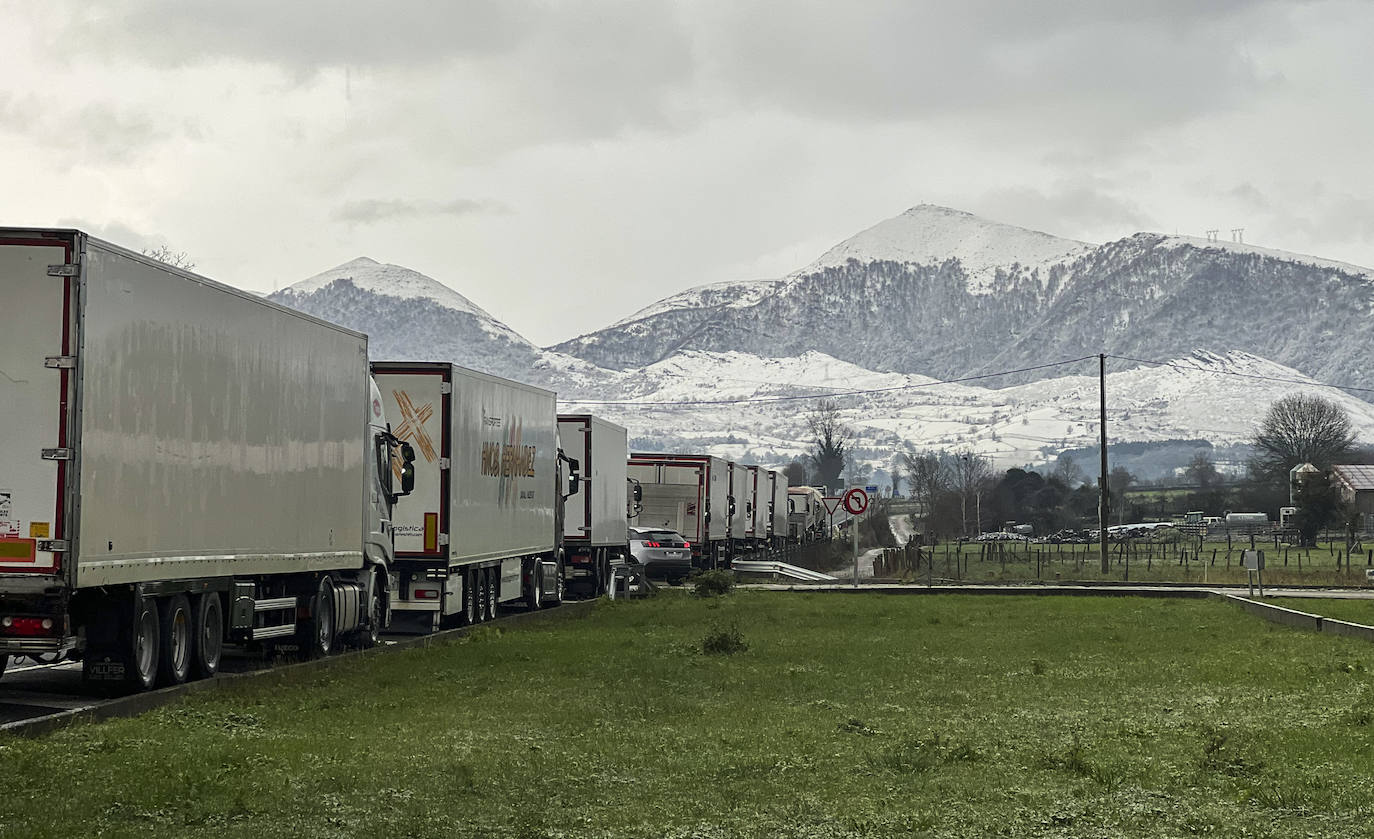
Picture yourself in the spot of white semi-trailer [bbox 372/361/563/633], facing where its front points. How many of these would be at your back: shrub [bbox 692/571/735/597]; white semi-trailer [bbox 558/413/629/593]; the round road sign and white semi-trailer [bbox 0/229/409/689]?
1

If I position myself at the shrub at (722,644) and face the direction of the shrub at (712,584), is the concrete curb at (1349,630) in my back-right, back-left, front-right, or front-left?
front-right

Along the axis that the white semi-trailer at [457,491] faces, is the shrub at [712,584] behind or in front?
in front

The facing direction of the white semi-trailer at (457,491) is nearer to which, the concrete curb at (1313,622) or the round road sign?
the round road sign

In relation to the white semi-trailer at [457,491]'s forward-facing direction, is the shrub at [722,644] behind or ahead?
behind

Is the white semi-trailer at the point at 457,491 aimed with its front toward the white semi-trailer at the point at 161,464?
no

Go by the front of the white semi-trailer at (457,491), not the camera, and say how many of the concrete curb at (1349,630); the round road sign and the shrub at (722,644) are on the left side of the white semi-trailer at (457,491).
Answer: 0

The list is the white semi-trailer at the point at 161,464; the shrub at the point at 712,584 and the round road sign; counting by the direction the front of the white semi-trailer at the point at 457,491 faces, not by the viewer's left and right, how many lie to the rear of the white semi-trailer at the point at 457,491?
1

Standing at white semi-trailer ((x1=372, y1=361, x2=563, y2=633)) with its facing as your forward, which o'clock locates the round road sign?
The round road sign is roughly at 1 o'clock from the white semi-trailer.

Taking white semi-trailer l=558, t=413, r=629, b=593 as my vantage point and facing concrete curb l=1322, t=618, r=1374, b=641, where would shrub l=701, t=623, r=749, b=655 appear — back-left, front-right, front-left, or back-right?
front-right

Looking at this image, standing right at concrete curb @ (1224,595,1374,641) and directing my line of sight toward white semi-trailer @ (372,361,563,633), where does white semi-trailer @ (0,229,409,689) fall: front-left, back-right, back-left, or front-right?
front-left

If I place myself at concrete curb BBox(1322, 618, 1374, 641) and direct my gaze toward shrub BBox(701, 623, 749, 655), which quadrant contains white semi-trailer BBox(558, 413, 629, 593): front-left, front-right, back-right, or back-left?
front-right

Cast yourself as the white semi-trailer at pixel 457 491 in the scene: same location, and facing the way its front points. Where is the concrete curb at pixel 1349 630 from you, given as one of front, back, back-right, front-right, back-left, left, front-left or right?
right

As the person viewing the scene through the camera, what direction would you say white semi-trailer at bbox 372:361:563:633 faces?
facing away from the viewer

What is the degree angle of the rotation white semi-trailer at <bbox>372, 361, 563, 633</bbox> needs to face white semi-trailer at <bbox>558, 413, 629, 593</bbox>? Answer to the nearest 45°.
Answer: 0° — it already faces it

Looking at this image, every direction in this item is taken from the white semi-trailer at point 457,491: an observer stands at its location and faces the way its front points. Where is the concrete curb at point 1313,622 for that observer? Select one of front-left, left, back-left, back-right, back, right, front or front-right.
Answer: right
